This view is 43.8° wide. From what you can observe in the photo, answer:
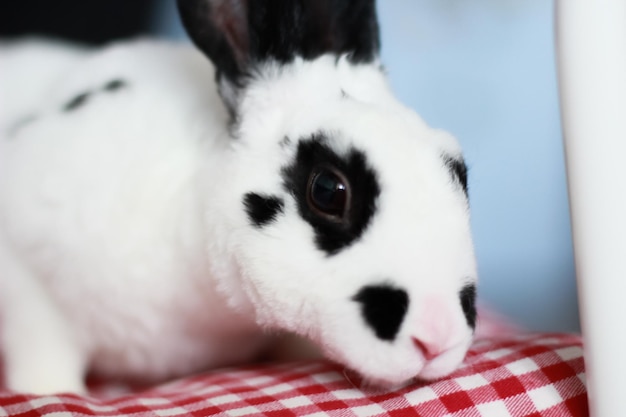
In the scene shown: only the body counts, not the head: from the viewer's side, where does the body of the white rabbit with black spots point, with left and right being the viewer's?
facing the viewer and to the right of the viewer
